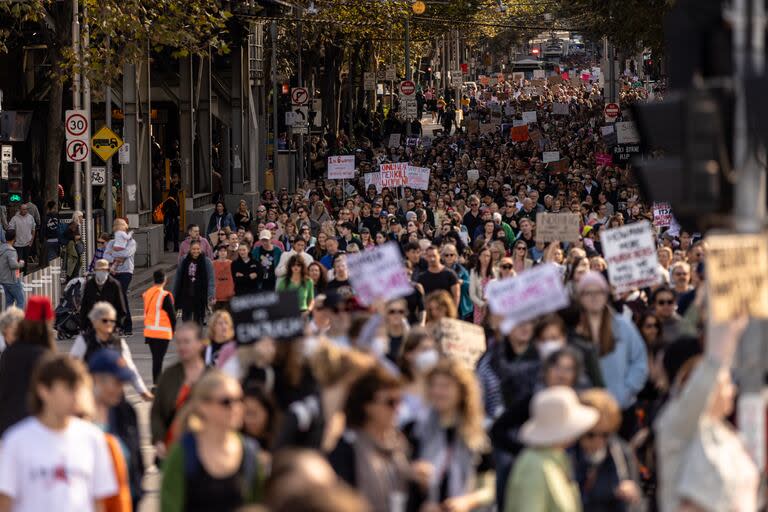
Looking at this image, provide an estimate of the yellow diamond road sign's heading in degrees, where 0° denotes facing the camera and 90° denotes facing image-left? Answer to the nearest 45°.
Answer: approximately 0°

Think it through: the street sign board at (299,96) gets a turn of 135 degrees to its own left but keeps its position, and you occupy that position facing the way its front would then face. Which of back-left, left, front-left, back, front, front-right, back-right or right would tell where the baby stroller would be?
back-right

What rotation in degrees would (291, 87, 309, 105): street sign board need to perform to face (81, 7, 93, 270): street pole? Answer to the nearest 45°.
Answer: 0° — it already faces it

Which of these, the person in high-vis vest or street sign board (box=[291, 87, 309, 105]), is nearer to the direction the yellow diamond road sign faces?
the person in high-vis vest

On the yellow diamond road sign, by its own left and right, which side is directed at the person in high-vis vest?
front

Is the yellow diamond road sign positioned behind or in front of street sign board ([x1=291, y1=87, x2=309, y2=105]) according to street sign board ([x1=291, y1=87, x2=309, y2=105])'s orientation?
in front

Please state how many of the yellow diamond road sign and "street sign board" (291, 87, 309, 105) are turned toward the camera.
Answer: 2

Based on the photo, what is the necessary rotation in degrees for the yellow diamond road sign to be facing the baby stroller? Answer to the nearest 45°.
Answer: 0° — it already faces it

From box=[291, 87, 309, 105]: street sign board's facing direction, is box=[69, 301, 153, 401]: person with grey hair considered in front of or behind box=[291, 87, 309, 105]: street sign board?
in front

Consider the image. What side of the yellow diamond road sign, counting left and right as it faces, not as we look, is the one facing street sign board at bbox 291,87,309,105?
back

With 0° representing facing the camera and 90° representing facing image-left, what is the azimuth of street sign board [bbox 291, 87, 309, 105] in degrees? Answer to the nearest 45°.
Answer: approximately 0°
